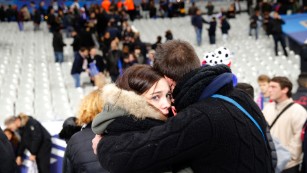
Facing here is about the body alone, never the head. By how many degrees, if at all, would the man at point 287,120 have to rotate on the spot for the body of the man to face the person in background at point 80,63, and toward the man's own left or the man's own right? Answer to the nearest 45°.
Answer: approximately 90° to the man's own right

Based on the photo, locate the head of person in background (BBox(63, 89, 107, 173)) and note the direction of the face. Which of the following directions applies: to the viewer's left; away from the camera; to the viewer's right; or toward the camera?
away from the camera

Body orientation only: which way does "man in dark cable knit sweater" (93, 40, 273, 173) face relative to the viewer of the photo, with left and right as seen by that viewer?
facing away from the viewer and to the left of the viewer

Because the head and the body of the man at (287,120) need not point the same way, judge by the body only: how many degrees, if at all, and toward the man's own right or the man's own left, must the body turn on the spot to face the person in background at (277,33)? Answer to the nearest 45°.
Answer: approximately 135° to the man's own right

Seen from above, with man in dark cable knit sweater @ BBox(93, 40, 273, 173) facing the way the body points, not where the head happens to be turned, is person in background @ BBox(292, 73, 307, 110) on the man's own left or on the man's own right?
on the man's own right

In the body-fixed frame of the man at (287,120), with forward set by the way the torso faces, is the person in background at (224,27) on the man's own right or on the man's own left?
on the man's own right

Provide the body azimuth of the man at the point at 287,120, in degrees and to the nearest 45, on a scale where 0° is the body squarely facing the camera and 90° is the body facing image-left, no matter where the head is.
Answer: approximately 45°
